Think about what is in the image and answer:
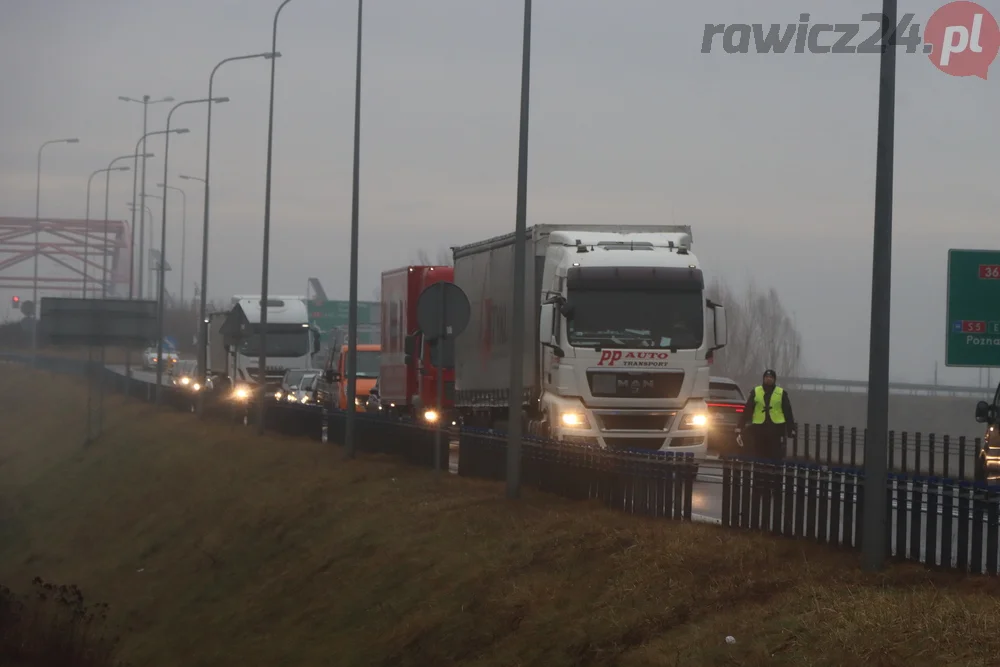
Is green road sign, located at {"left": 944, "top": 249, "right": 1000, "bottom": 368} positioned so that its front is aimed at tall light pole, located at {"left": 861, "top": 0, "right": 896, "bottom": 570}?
yes

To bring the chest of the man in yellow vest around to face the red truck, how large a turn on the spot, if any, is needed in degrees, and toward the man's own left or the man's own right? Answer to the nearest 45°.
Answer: approximately 135° to the man's own right

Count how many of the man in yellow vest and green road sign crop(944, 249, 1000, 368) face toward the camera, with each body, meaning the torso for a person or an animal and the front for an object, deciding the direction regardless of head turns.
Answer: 2

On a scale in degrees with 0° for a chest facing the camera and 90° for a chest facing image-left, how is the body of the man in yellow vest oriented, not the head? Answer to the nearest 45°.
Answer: approximately 0°

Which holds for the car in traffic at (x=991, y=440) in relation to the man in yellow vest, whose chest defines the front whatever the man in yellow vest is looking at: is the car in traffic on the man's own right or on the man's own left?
on the man's own left

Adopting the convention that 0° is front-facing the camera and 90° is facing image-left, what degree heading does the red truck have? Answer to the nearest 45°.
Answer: approximately 315°
